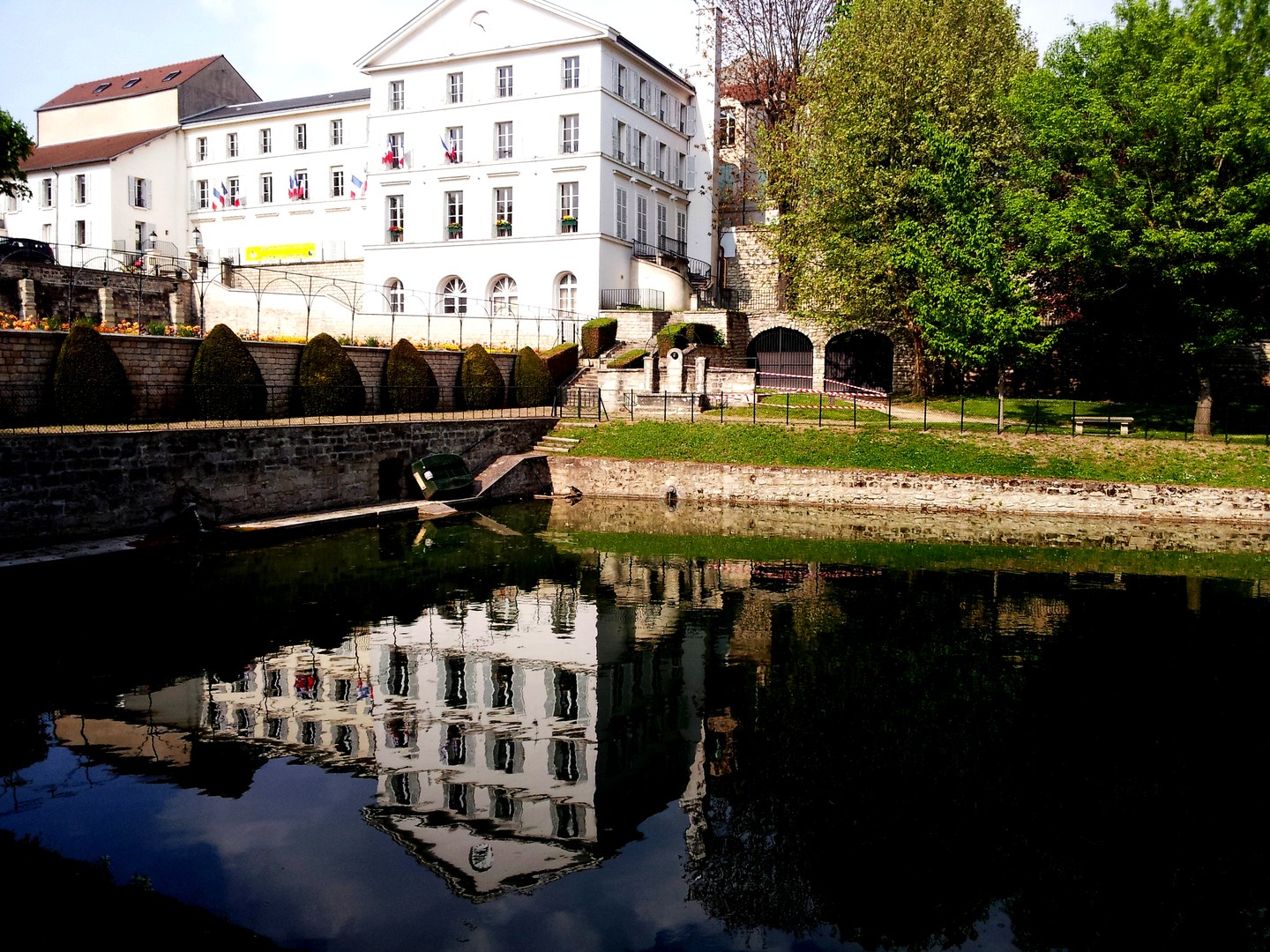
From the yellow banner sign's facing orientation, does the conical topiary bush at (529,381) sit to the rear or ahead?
ahead

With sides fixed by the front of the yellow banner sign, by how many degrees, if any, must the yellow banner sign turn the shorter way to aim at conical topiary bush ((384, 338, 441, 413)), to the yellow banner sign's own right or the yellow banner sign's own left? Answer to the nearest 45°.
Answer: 0° — it already faces it

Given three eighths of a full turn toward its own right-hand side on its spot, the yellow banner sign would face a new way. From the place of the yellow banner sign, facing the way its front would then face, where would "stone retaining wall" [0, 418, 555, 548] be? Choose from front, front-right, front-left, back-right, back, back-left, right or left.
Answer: back-left

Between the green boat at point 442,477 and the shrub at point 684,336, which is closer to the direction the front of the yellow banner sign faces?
the green boat

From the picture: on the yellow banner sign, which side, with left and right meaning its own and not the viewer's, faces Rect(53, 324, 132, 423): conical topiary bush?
front

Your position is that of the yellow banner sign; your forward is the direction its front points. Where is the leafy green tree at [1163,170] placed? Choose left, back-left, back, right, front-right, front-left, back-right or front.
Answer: front-left

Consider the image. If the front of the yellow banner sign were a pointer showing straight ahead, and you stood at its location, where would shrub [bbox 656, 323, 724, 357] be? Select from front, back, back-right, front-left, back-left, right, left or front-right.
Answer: front-left

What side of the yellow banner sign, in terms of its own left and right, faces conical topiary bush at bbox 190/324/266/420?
front

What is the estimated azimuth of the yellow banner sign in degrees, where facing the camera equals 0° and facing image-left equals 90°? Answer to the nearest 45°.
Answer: approximately 0°

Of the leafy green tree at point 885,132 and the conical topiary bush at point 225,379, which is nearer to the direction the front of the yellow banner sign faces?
the conical topiary bush

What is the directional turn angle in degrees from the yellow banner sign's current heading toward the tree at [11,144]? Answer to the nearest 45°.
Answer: approximately 45° to its right

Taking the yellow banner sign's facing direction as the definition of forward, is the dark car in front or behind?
in front

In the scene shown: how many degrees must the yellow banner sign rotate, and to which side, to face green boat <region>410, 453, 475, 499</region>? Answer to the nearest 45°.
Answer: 0° — it already faces it

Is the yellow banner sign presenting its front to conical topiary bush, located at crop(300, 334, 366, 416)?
yes
